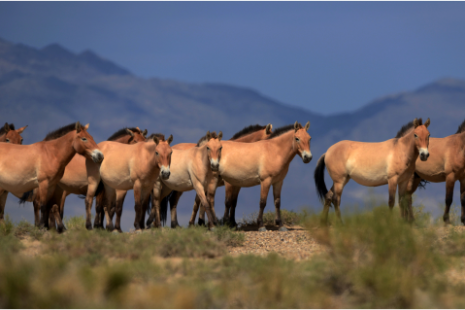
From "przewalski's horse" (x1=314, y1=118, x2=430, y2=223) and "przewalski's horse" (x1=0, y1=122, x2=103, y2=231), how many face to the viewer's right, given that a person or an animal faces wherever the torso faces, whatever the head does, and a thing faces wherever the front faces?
2

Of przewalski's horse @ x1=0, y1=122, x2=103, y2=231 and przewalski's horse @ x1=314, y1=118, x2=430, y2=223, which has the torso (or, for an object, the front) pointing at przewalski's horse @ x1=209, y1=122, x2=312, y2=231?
przewalski's horse @ x1=0, y1=122, x2=103, y2=231

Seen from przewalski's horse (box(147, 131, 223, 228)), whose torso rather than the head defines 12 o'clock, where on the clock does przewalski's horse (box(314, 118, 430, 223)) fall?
przewalski's horse (box(314, 118, 430, 223)) is roughly at 11 o'clock from przewalski's horse (box(147, 131, 223, 228)).

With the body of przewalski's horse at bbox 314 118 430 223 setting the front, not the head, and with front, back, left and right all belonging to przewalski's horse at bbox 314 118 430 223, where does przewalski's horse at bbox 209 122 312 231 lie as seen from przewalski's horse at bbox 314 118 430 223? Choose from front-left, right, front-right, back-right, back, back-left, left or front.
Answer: back

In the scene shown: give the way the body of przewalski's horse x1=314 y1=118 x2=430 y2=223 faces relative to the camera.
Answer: to the viewer's right

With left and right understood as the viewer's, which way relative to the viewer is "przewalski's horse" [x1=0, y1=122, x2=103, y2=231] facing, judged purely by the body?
facing to the right of the viewer

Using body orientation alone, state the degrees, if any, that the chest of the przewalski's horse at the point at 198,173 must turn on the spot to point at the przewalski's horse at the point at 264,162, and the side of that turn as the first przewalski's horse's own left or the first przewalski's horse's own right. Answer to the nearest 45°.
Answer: approximately 45° to the first przewalski's horse's own left

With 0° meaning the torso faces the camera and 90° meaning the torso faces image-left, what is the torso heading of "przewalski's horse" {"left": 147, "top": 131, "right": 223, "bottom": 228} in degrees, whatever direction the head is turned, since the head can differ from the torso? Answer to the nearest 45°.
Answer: approximately 315°

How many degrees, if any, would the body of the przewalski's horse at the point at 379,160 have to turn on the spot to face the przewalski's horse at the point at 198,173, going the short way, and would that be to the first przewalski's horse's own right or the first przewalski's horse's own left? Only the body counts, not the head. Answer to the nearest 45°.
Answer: approximately 180°
